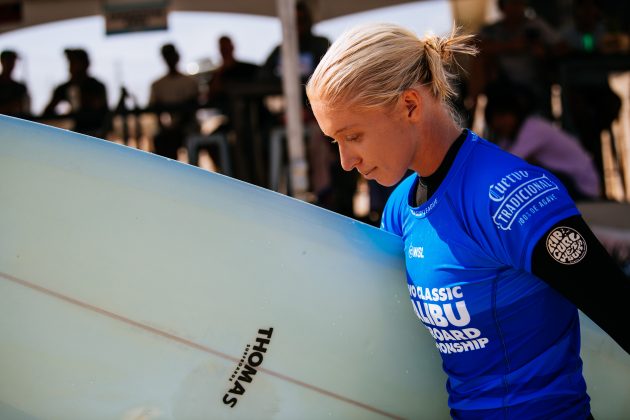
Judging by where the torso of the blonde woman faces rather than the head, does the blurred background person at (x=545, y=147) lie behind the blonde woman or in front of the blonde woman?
behind

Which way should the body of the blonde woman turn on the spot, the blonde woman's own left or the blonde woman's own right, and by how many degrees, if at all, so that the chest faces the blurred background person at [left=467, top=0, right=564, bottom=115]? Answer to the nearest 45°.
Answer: approximately 135° to the blonde woman's own right

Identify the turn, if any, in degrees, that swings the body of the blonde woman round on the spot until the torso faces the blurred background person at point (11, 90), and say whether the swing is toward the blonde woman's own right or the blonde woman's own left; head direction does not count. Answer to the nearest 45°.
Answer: approximately 90° to the blonde woman's own right

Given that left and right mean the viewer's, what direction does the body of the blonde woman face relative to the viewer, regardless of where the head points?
facing the viewer and to the left of the viewer

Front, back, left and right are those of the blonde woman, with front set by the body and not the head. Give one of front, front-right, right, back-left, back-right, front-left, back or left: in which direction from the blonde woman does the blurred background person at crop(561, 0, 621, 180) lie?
back-right

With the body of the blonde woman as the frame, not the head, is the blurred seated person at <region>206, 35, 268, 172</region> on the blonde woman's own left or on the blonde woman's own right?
on the blonde woman's own right

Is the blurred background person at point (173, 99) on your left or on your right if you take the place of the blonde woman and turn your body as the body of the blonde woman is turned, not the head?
on your right

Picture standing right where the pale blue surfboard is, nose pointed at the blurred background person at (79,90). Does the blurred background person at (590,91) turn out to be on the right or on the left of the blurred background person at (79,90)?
right

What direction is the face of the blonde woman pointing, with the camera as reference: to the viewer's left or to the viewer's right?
to the viewer's left

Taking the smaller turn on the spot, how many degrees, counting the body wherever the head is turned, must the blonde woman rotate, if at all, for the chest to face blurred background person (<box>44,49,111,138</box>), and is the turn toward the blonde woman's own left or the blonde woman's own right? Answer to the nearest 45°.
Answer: approximately 90° to the blonde woman's own right
